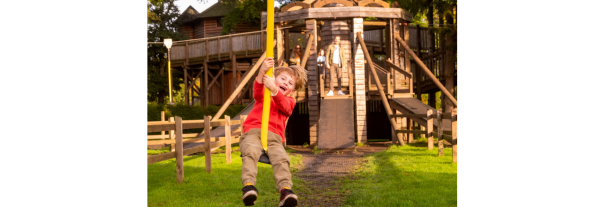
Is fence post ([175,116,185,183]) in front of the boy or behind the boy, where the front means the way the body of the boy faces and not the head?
behind

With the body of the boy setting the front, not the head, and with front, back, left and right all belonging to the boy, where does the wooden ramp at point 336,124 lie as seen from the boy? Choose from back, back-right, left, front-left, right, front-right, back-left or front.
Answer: back

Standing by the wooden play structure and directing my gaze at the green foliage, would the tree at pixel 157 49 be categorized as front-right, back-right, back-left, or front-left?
front-left

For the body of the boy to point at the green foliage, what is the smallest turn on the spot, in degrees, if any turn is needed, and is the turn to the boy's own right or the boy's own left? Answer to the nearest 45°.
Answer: approximately 180°

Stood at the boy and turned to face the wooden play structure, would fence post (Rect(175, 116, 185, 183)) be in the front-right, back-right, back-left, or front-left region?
front-left

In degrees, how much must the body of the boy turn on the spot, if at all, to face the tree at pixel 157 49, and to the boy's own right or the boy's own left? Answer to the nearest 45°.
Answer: approximately 180°

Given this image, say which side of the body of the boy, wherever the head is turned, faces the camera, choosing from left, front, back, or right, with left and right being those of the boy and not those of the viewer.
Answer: front

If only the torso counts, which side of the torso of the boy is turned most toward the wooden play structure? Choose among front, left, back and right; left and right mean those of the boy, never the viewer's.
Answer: back
